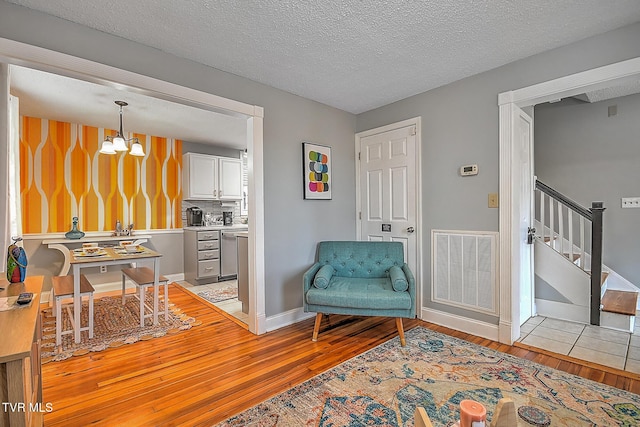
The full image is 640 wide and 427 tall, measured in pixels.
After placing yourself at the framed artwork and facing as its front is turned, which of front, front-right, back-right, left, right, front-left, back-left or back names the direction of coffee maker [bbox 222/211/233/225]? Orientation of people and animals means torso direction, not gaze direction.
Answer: back

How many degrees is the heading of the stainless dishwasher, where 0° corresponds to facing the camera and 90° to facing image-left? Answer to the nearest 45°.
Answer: approximately 315°

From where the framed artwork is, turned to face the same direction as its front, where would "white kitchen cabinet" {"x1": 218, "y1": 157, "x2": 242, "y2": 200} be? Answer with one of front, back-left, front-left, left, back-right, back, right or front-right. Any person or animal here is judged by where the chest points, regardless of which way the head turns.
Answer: back

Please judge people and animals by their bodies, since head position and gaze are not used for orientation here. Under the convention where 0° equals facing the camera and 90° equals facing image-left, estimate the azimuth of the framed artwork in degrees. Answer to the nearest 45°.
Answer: approximately 315°

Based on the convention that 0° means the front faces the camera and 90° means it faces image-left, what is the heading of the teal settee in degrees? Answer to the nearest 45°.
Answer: approximately 0°

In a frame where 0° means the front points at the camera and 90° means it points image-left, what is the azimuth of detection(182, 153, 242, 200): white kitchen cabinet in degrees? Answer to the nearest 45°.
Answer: approximately 315°

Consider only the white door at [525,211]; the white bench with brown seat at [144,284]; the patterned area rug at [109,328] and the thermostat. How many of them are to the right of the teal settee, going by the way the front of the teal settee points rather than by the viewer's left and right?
2
